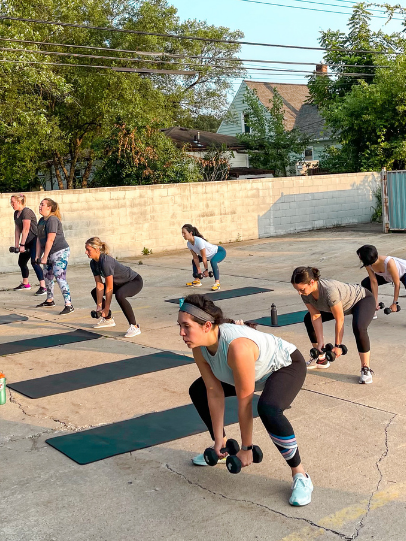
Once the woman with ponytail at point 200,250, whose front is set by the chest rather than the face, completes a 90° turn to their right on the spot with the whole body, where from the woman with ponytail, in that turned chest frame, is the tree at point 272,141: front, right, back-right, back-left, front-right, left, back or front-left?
front-right

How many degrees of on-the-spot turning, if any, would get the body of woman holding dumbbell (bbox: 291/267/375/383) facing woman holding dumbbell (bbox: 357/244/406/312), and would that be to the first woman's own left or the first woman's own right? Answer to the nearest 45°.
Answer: approximately 135° to the first woman's own right

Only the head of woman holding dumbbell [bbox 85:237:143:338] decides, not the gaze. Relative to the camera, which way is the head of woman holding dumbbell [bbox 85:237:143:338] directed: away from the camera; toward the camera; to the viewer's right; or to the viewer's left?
to the viewer's left

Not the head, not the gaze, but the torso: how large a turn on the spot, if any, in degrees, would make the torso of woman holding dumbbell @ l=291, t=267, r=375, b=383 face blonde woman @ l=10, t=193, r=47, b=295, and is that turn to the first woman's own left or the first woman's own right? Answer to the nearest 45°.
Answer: approximately 90° to the first woman's own right

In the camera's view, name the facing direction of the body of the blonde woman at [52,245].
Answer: to the viewer's left

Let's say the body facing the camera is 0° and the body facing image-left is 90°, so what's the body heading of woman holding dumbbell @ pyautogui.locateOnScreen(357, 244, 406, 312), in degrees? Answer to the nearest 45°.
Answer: approximately 45°

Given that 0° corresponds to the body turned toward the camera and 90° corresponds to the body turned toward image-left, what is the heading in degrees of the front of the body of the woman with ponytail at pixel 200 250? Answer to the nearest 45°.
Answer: approximately 45°

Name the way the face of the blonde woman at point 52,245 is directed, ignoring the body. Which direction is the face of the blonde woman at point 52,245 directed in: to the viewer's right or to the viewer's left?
to the viewer's left

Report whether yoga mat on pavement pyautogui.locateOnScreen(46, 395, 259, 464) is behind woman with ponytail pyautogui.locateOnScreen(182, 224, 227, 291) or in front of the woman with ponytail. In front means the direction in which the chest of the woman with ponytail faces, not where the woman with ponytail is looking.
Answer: in front

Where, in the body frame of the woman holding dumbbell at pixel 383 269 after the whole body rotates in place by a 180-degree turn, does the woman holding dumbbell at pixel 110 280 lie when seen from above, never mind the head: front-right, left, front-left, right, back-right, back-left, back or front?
back-left

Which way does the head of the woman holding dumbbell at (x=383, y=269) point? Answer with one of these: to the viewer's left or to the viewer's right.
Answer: to the viewer's left

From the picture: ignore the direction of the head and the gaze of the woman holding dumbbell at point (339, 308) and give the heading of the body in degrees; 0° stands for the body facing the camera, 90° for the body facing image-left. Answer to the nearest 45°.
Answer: approximately 45°
